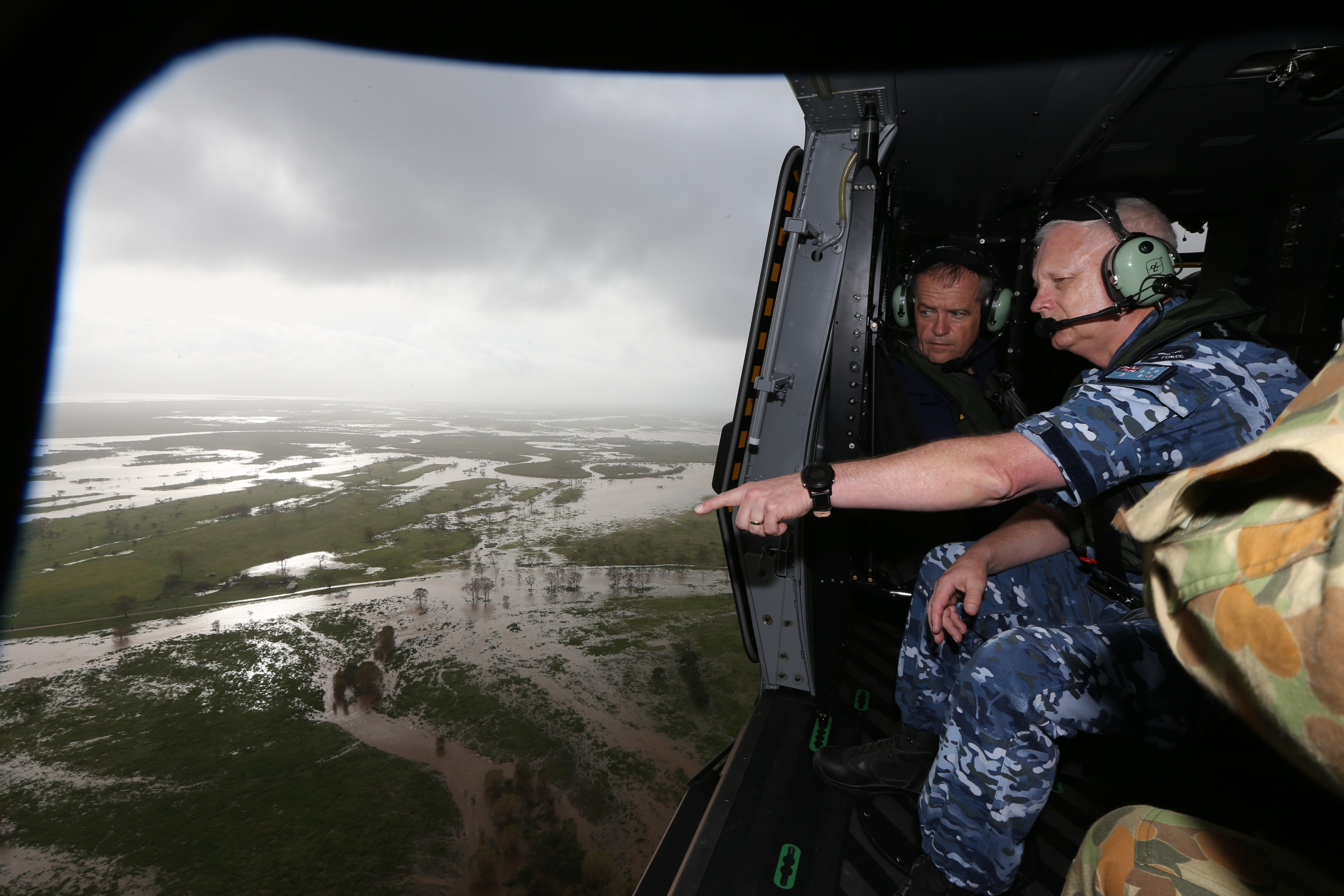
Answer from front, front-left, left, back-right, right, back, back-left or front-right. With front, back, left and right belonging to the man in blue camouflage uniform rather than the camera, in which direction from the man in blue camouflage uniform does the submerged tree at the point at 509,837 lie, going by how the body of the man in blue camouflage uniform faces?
front-right

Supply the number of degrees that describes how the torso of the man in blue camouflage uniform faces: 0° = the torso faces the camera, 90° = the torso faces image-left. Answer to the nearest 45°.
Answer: approximately 90°

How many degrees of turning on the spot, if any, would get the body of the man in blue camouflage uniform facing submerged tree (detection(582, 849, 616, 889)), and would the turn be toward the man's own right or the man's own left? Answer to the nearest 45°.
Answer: approximately 45° to the man's own right

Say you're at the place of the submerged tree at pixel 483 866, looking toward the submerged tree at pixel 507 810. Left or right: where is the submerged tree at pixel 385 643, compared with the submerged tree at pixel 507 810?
left

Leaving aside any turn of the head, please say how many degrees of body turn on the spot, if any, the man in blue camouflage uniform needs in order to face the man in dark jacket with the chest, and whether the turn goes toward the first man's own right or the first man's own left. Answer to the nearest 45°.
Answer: approximately 90° to the first man's own right

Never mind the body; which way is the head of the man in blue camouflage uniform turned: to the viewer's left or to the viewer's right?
to the viewer's left

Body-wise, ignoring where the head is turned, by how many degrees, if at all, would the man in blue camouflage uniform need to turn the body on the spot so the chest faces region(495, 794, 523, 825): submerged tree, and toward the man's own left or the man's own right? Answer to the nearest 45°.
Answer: approximately 45° to the man's own right

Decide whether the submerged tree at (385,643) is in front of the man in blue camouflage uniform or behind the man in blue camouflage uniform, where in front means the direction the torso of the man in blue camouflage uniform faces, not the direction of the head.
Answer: in front

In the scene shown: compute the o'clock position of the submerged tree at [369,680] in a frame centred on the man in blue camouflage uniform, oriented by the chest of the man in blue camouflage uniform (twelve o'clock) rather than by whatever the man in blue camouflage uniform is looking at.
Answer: The submerged tree is roughly at 1 o'clock from the man in blue camouflage uniform.

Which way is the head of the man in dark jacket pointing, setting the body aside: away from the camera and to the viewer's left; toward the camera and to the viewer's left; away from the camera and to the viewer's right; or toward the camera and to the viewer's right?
toward the camera and to the viewer's left
